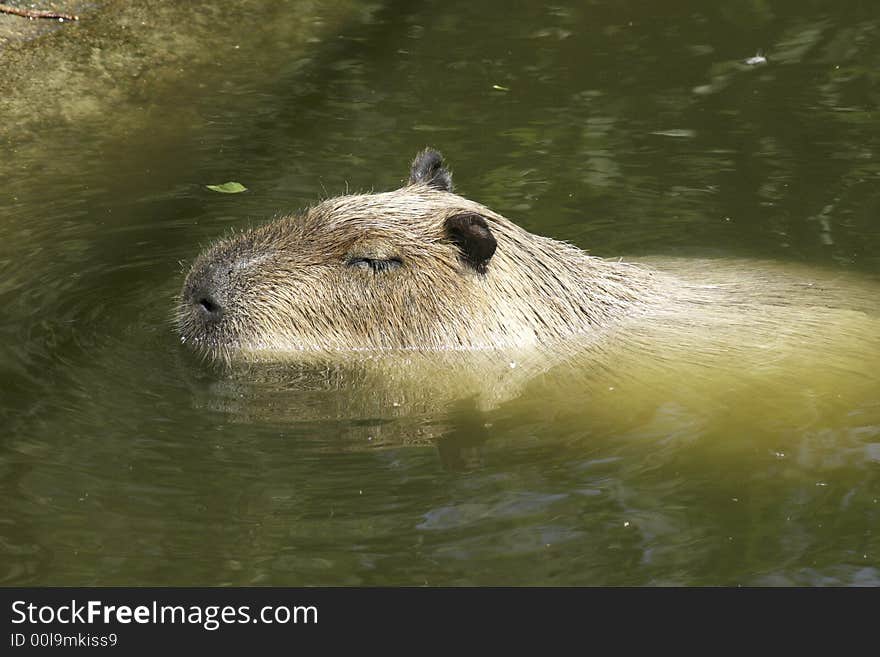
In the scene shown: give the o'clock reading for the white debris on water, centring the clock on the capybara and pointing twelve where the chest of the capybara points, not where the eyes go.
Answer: The white debris on water is roughly at 4 o'clock from the capybara.

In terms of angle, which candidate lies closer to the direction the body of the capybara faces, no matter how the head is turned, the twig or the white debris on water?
the twig

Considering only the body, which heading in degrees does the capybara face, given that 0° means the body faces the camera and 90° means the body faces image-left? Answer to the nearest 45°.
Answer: approximately 90°

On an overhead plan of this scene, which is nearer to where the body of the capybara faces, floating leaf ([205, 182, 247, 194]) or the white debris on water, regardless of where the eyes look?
the floating leaf

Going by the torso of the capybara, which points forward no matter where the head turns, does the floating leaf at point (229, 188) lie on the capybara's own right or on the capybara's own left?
on the capybara's own right

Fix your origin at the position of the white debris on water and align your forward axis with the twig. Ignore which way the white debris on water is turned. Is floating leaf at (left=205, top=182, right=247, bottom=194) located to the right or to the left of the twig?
left

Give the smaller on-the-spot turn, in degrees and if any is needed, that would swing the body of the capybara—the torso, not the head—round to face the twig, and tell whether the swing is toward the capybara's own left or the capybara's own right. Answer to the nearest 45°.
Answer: approximately 45° to the capybara's own right

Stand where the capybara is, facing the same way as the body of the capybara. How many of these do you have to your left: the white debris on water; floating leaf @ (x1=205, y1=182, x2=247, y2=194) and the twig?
0

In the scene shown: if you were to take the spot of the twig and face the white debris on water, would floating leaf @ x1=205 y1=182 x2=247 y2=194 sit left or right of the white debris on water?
right

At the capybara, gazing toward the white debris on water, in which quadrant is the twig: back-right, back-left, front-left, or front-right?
front-left
